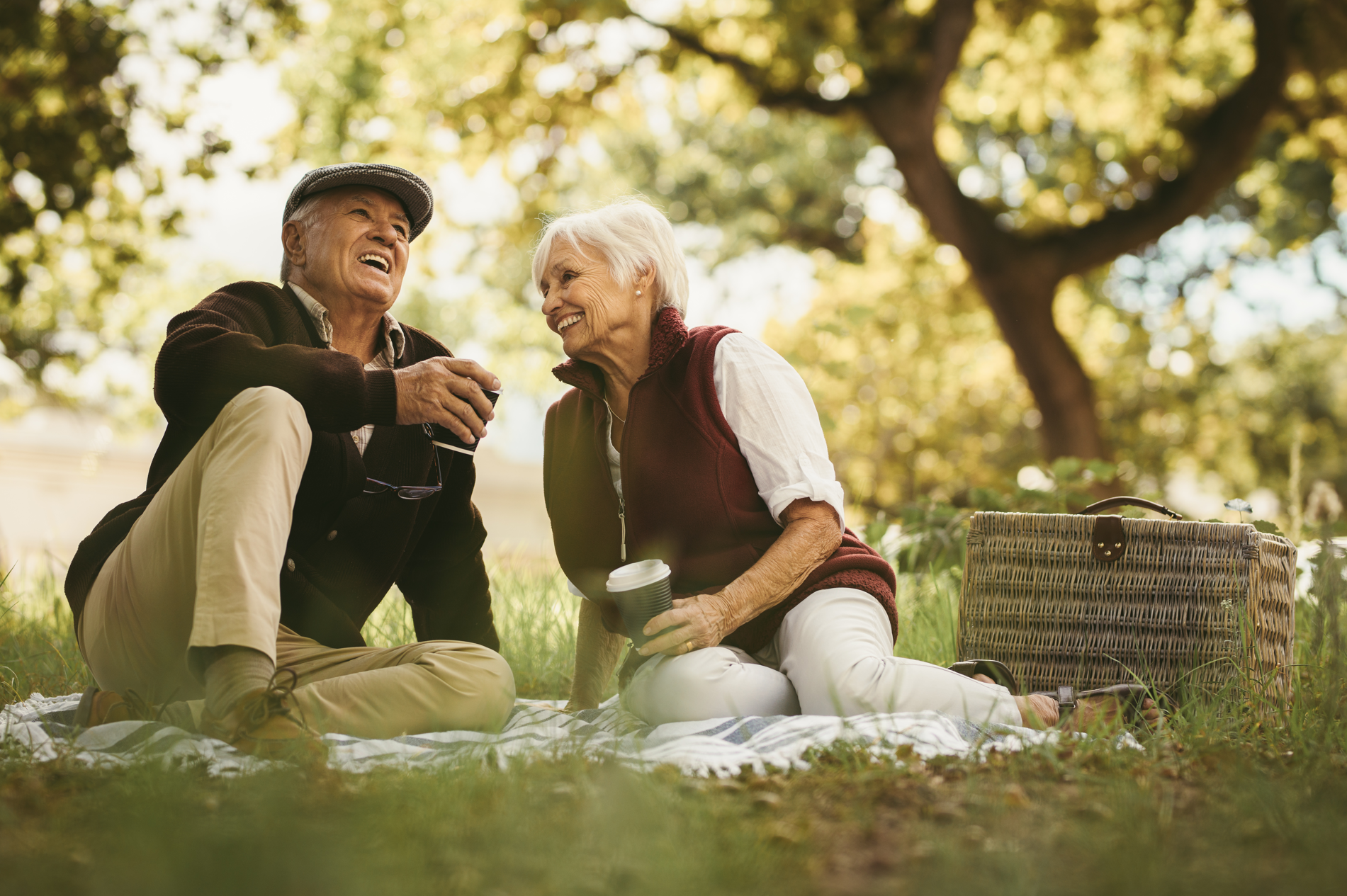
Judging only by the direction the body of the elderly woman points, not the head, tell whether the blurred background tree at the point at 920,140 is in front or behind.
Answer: behind

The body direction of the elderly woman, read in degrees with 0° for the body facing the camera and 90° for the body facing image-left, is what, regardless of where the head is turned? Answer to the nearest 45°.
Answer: approximately 45°

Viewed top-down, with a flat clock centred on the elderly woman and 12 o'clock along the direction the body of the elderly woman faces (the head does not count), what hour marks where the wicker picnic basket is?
The wicker picnic basket is roughly at 7 o'clock from the elderly woman.

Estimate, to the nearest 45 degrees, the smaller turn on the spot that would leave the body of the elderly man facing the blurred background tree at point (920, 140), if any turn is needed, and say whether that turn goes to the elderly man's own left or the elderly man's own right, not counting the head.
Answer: approximately 90° to the elderly man's own left

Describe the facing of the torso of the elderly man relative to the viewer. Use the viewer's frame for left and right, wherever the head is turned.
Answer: facing the viewer and to the right of the viewer

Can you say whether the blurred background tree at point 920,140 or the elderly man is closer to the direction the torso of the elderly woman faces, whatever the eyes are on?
the elderly man

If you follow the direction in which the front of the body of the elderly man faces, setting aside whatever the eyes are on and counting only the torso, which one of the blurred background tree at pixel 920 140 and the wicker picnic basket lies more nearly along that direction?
the wicker picnic basket

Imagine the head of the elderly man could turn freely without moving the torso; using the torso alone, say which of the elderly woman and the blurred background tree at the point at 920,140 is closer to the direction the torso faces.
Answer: the elderly woman
